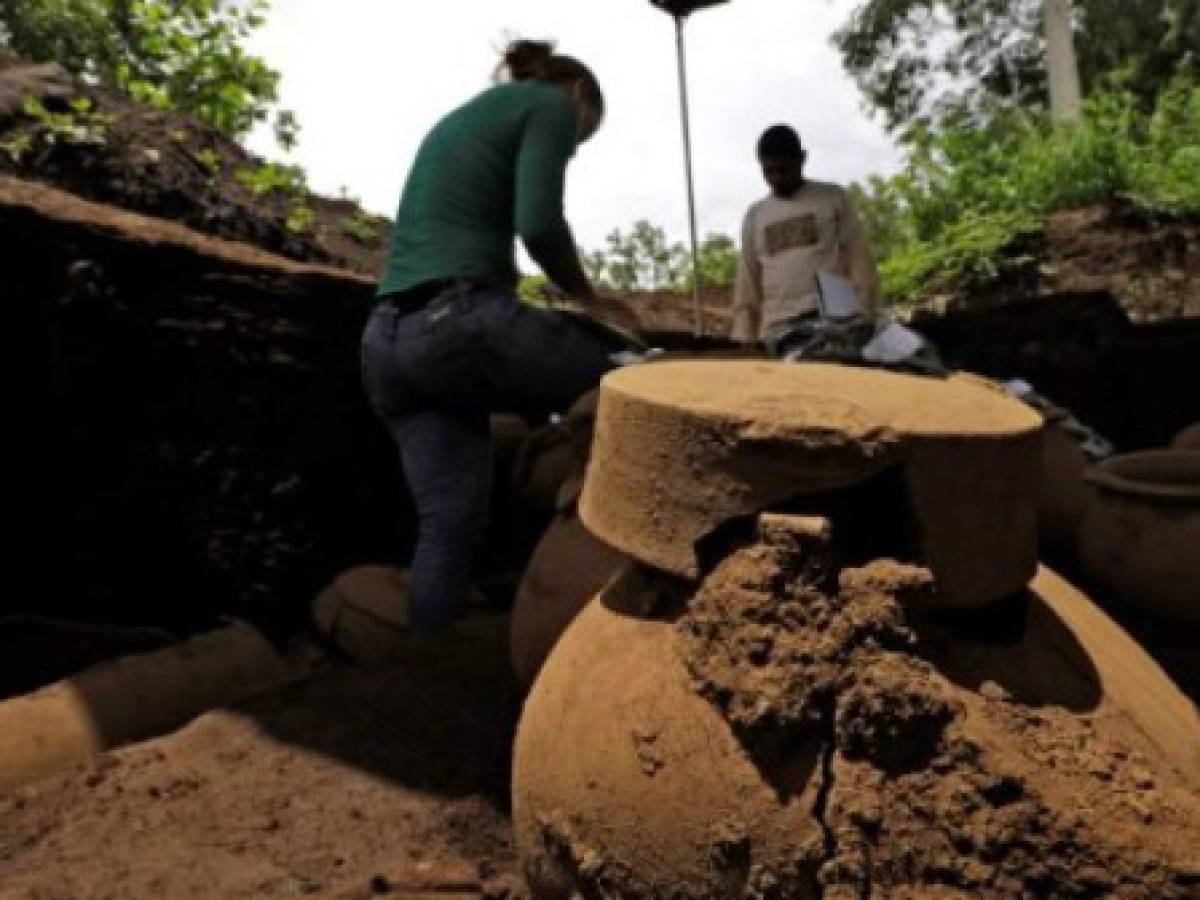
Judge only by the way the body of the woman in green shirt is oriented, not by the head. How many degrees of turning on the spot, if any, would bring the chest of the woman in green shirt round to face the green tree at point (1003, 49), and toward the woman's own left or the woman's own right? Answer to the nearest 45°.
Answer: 0° — they already face it

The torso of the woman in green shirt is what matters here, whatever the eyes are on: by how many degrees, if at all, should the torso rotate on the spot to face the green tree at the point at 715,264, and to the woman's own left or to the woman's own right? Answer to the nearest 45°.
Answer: approximately 45° to the woman's own left

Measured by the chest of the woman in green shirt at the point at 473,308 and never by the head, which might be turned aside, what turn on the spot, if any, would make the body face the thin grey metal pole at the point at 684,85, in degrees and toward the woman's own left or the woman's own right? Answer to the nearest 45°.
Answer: approximately 45° to the woman's own left

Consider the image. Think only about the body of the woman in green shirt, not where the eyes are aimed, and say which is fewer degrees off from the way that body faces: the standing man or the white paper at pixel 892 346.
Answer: the standing man

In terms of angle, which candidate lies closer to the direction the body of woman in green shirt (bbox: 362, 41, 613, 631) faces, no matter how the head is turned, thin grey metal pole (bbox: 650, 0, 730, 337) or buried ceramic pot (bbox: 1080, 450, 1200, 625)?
the thin grey metal pole

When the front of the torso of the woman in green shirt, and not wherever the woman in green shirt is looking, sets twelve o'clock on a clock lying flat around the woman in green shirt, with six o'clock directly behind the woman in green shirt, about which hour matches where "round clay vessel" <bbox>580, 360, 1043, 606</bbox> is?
The round clay vessel is roughly at 4 o'clock from the woman in green shirt.

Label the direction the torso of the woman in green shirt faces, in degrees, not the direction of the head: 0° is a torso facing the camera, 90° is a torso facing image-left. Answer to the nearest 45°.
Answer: approximately 225°

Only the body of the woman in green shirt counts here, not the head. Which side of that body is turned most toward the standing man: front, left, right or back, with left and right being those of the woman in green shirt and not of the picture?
front

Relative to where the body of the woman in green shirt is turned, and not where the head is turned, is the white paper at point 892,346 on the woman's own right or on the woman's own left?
on the woman's own right

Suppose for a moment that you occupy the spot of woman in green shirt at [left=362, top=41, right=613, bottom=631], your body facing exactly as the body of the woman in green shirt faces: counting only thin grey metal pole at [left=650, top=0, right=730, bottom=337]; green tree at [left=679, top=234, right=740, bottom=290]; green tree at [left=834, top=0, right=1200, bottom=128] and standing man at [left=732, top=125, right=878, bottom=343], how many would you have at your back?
0

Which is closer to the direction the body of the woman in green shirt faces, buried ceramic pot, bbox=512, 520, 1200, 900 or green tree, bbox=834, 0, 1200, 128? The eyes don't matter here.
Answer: the green tree

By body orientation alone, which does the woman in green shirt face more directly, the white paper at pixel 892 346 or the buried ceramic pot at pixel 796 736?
the white paper

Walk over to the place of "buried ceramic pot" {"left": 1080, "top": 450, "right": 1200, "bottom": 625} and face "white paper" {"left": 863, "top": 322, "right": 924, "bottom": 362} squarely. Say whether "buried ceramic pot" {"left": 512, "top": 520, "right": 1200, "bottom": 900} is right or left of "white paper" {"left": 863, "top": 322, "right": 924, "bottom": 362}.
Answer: left

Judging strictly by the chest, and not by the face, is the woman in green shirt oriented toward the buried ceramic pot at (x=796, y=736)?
no

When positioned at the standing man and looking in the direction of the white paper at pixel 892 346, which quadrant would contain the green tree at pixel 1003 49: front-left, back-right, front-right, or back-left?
back-left
